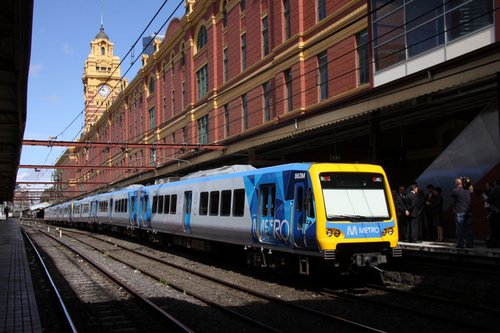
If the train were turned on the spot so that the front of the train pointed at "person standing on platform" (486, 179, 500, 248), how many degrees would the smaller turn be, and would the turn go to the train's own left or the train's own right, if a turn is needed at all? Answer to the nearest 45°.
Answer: approximately 45° to the train's own left

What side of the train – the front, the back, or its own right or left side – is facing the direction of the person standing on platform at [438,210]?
left

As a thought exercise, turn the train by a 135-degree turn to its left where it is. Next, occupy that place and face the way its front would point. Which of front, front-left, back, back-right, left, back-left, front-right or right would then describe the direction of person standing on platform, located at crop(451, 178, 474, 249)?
right

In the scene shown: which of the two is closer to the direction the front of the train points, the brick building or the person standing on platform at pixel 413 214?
the person standing on platform

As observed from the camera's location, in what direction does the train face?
facing the viewer and to the right of the viewer
